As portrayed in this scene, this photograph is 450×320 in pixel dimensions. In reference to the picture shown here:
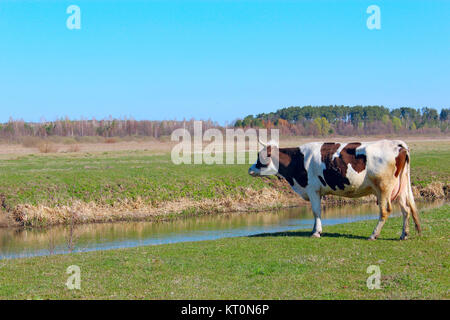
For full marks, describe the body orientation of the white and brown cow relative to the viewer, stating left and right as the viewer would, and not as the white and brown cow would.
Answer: facing to the left of the viewer
